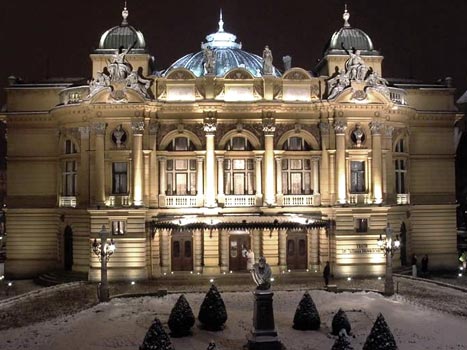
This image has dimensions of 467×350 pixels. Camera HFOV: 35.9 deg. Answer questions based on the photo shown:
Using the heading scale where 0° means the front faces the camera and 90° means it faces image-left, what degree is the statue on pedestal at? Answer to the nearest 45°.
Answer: approximately 0°

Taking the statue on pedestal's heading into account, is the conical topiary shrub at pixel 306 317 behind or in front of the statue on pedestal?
behind

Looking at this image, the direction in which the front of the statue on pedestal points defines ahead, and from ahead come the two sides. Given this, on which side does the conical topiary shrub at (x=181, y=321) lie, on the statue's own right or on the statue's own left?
on the statue's own right

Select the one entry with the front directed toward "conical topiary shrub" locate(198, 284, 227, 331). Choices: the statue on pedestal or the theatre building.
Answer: the theatre building

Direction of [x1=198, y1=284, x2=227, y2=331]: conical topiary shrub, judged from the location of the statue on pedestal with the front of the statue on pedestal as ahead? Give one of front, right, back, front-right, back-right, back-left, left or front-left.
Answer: back-right

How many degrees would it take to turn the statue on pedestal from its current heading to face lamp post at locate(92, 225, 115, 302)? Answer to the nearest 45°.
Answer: approximately 135° to its right

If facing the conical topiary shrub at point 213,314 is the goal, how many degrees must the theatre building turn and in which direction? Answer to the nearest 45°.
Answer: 0° — it already faces it

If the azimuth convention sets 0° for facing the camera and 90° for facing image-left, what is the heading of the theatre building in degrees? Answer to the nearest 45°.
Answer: approximately 0°

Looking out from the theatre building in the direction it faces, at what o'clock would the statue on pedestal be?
The statue on pedestal is roughly at 12 o'clock from the theatre building.

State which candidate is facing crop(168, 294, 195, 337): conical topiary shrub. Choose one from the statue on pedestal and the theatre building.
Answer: the theatre building

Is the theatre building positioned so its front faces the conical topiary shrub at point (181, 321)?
yes

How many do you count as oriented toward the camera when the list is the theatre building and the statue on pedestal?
2
